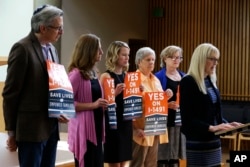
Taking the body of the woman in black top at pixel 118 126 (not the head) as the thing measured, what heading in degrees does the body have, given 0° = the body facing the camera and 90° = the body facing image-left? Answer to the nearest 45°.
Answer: approximately 315°

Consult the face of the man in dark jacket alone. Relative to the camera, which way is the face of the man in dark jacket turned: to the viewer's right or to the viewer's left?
to the viewer's right

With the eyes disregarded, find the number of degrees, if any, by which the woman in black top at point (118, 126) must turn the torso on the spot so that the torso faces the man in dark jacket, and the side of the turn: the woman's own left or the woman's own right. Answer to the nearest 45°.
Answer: approximately 45° to the woman's own right
